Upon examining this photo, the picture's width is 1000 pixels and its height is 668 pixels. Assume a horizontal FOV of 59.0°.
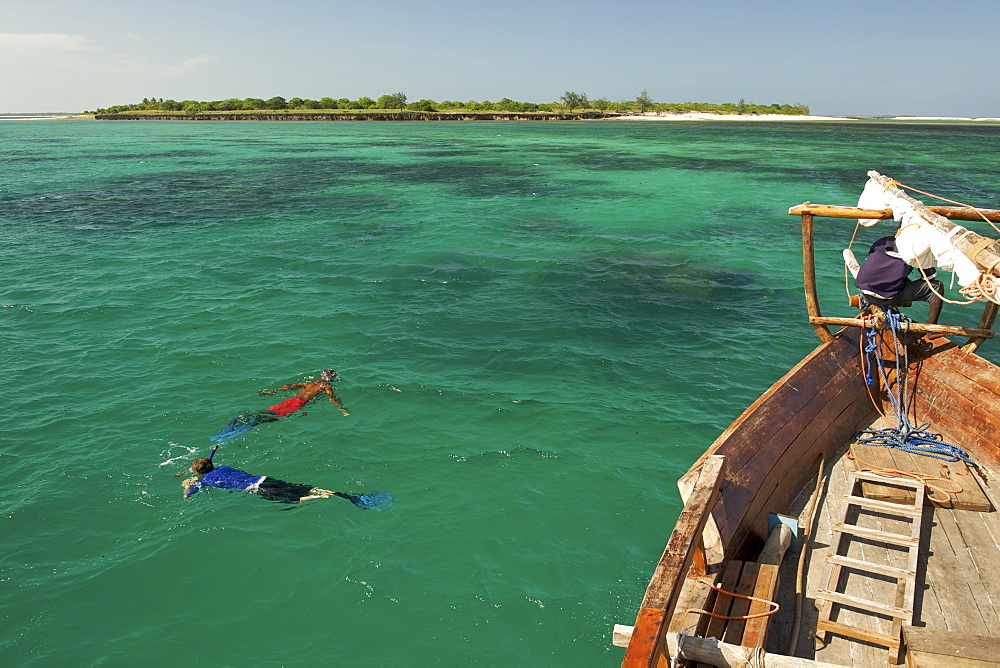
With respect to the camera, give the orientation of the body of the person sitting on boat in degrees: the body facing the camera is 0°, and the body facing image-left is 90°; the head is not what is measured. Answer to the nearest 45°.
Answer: approximately 270°

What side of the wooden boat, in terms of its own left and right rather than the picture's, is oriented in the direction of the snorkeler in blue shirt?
left

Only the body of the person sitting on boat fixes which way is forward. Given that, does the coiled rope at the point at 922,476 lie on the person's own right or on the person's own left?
on the person's own right

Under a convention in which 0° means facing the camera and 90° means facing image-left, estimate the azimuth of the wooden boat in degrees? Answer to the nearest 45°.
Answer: approximately 180°

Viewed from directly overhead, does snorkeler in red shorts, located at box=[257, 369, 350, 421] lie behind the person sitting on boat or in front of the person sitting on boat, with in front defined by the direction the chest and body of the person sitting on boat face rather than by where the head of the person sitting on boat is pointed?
behind

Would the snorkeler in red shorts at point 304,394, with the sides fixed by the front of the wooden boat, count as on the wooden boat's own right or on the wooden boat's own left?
on the wooden boat's own left

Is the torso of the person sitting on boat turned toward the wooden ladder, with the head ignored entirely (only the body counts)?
no
